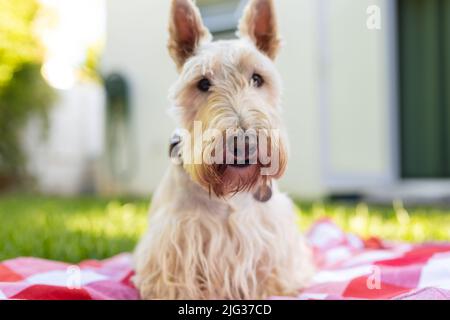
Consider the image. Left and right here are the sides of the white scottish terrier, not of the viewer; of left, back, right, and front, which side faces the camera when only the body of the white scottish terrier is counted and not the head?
front
